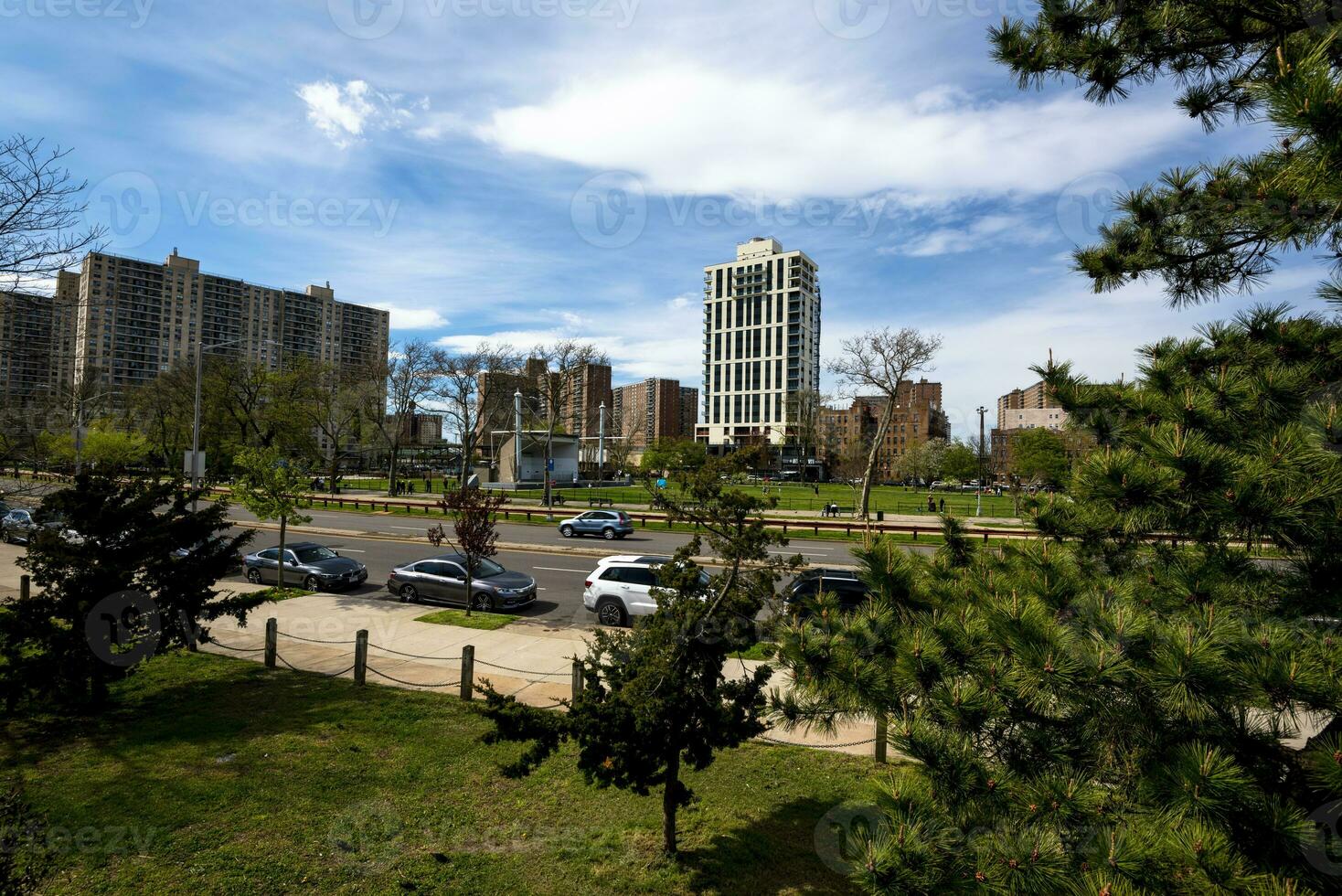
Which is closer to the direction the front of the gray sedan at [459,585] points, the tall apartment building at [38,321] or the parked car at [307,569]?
the tall apartment building

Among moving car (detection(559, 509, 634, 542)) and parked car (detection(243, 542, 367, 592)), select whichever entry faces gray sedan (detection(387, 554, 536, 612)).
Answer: parked car (detection(243, 542, 367, 592))

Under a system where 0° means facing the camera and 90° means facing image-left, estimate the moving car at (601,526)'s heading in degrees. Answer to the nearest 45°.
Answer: approximately 135°

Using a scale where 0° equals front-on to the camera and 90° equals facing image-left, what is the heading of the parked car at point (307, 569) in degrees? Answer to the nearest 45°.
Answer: approximately 315°

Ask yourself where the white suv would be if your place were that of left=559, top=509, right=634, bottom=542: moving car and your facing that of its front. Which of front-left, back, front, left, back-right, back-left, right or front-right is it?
back-left

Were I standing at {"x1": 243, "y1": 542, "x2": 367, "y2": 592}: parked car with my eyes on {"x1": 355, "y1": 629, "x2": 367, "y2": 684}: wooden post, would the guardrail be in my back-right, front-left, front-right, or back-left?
back-left

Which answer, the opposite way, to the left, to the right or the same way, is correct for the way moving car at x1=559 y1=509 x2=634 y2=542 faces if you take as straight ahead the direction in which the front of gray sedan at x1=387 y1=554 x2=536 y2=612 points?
the opposite way

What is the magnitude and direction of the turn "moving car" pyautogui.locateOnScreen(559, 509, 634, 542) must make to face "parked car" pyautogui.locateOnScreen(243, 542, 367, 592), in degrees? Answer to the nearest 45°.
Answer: approximately 90° to its left

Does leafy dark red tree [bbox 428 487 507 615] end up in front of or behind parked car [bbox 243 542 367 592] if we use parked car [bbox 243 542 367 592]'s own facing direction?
in front
